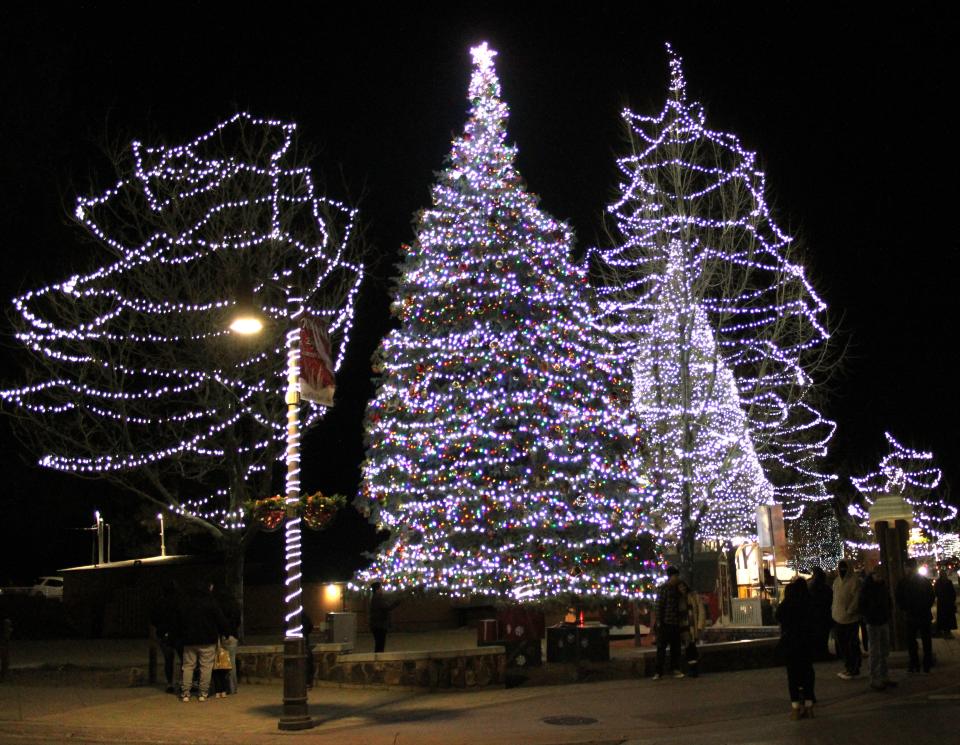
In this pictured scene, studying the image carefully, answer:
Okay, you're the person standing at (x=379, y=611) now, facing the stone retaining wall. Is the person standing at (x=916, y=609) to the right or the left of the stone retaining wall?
left
